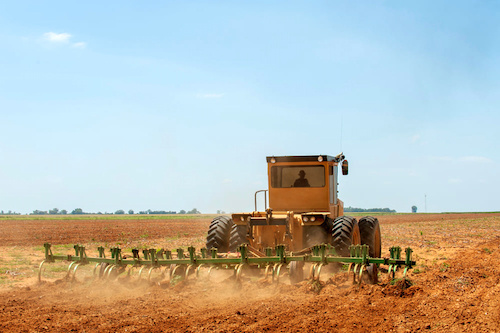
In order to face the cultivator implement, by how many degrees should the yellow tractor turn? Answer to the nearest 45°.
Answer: approximately 180°

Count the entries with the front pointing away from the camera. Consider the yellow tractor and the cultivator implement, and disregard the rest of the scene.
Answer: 2

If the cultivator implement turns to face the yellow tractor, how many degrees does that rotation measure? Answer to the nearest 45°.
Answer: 0° — it already faces it

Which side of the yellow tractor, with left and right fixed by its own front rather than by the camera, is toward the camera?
back

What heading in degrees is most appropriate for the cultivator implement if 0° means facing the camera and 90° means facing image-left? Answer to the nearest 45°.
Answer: approximately 180°
